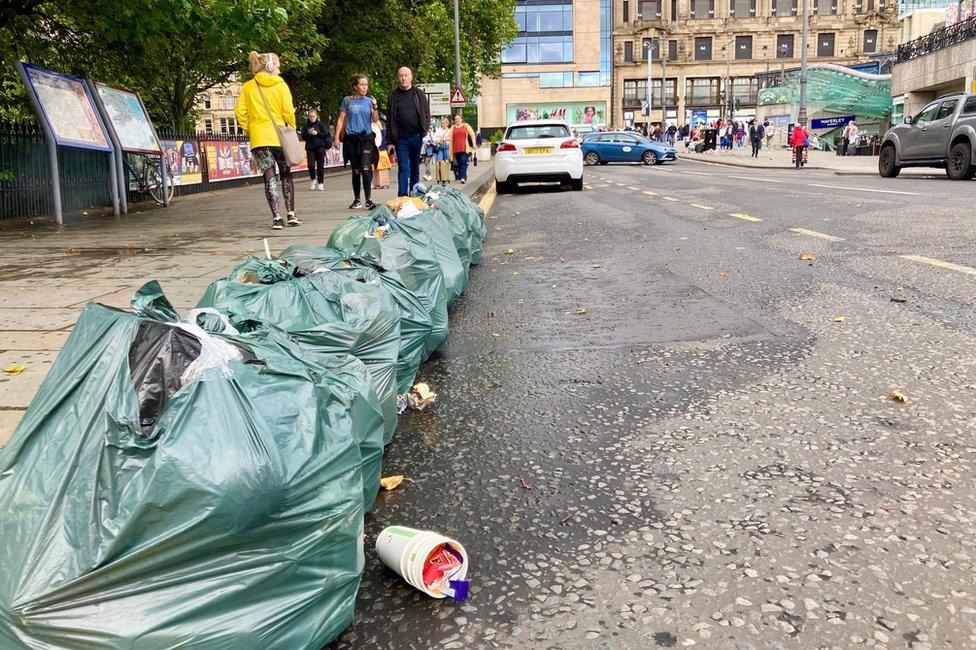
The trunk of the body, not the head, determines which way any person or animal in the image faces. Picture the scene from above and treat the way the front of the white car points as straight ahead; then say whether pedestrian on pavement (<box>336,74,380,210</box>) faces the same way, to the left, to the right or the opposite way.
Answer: the opposite way

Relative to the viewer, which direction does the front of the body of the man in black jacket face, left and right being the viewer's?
facing the viewer

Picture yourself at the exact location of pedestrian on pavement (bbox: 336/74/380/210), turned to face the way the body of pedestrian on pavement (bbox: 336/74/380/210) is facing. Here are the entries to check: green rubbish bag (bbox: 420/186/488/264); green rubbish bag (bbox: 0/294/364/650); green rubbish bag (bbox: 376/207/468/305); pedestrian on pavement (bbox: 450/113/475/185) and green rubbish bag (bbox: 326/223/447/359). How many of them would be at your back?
1

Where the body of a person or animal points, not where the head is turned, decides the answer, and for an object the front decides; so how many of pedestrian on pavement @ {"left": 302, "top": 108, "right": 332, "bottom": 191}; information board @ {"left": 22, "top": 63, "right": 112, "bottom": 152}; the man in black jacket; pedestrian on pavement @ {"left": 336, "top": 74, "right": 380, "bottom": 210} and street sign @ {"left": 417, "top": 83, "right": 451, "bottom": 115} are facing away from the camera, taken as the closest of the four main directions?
0

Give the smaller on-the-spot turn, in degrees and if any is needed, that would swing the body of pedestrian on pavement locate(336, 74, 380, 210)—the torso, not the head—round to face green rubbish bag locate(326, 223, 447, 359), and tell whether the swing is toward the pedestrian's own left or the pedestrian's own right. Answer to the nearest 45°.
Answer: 0° — they already face it

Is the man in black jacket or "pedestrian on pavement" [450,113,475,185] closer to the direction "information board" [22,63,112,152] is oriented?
the man in black jacket

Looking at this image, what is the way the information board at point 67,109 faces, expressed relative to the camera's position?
facing the viewer and to the right of the viewer

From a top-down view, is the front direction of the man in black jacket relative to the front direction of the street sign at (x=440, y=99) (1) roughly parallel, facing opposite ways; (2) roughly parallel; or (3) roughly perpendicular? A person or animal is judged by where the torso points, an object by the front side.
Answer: roughly parallel

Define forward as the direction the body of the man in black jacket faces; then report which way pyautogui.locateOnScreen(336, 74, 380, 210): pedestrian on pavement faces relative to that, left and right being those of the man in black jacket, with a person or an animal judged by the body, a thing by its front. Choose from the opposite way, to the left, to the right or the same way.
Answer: the same way

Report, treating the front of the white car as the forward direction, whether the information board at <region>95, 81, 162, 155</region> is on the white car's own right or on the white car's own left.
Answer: on the white car's own left

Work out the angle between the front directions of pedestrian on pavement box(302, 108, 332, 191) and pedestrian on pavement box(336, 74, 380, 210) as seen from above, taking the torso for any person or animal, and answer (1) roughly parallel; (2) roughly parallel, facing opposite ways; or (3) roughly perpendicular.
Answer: roughly parallel

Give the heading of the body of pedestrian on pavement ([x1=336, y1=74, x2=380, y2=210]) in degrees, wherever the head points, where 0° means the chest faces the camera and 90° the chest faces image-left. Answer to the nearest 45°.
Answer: approximately 0°

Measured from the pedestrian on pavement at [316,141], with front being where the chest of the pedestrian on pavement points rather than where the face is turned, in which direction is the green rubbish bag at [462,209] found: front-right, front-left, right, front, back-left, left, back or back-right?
front

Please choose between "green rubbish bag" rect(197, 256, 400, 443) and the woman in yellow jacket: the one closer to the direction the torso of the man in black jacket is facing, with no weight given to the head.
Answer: the green rubbish bag

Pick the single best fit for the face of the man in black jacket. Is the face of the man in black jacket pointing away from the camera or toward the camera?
toward the camera

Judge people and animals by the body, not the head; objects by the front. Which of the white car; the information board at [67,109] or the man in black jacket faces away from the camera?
the white car

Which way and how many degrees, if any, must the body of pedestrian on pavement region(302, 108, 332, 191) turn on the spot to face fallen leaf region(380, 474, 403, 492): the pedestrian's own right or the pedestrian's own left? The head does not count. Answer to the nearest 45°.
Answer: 0° — they already face it

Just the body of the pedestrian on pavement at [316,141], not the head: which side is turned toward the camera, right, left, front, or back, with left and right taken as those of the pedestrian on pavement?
front

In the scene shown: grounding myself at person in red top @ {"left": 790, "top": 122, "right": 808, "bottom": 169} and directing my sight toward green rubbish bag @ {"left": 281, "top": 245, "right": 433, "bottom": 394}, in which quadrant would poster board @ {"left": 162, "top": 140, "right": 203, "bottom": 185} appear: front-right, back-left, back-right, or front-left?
front-right

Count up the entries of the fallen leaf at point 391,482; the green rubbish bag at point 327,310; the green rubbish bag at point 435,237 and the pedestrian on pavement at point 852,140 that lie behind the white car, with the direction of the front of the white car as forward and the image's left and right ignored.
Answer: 3

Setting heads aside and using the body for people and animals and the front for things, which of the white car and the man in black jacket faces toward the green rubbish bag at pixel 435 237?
the man in black jacket
